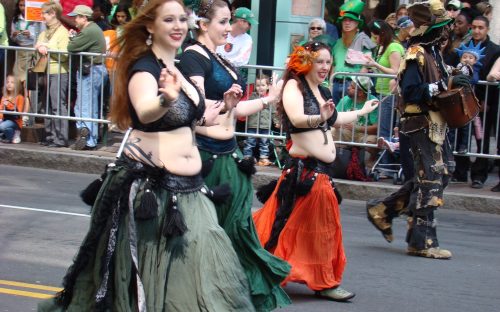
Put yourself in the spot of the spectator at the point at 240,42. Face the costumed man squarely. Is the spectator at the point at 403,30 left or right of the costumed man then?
left

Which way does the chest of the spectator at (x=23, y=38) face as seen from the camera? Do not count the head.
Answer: toward the camera

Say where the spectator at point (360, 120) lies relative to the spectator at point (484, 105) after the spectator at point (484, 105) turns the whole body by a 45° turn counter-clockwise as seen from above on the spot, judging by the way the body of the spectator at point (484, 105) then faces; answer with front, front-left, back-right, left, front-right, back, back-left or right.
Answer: right

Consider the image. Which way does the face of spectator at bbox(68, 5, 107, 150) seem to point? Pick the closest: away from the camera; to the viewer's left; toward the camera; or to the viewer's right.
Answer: to the viewer's left

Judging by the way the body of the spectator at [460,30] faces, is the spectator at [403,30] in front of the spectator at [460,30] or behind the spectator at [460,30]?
in front

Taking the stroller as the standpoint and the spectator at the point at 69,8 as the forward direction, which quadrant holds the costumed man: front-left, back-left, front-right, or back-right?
back-left

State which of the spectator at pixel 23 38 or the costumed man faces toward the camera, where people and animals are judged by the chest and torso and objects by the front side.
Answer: the spectator

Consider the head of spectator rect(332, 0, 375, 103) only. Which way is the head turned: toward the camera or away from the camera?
toward the camera

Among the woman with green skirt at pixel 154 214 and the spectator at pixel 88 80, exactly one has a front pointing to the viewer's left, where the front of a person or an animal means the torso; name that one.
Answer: the spectator

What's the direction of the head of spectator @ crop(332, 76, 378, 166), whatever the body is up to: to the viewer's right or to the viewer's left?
to the viewer's left
